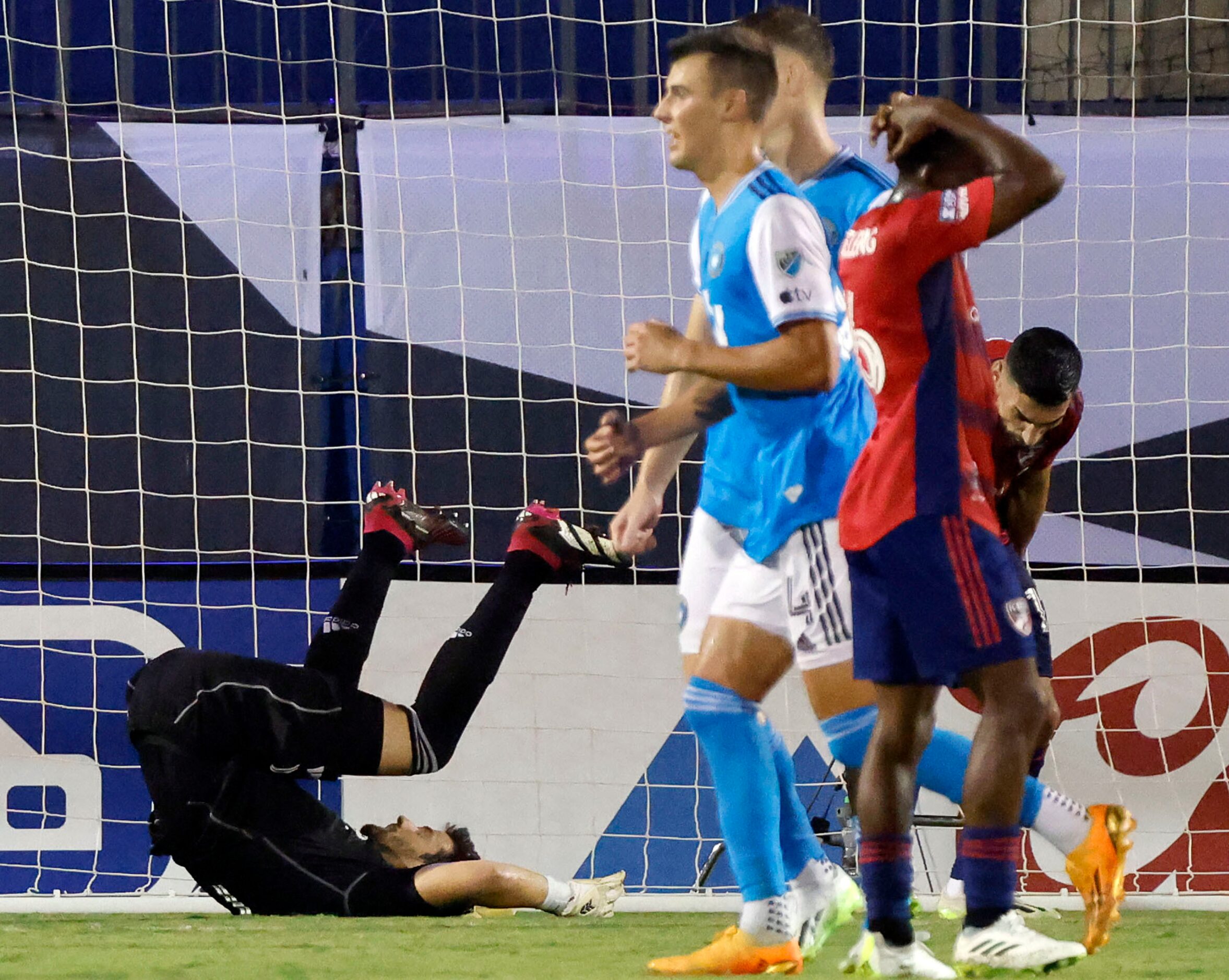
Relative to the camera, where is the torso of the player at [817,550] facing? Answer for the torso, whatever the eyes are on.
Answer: to the viewer's left

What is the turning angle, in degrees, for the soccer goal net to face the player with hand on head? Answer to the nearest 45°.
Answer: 0° — it already faces them

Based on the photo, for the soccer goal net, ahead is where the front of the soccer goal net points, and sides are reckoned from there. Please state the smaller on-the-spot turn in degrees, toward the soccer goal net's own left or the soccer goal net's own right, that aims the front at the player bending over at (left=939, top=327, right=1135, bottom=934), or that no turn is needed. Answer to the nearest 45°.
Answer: approximately 45° to the soccer goal net's own left

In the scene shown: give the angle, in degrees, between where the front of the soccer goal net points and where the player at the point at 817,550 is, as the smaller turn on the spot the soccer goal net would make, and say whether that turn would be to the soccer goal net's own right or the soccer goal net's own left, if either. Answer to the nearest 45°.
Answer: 0° — it already faces them

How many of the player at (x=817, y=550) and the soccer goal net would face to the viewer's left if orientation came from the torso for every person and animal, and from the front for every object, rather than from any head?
1

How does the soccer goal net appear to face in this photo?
toward the camera
